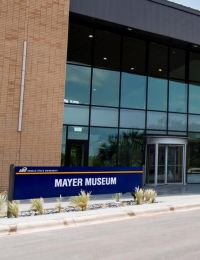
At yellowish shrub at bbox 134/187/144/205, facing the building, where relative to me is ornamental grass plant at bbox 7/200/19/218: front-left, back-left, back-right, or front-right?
back-left

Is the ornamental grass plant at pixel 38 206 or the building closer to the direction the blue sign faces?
the ornamental grass plant

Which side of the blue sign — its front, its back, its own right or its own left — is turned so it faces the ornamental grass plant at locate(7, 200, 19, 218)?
right

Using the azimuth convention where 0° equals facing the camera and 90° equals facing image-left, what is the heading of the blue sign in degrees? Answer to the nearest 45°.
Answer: approximately 315°

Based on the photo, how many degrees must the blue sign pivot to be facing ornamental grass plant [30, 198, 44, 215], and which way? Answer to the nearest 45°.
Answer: approximately 90° to its right

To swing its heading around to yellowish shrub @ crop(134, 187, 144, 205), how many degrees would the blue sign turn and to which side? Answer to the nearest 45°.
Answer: approximately 45° to its left

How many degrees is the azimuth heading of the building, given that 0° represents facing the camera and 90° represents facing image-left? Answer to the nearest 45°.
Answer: approximately 315°

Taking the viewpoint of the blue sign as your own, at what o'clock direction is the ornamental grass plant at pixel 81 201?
The ornamental grass plant is roughly at 12 o'clock from the blue sign.
